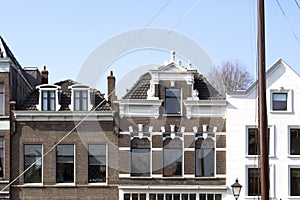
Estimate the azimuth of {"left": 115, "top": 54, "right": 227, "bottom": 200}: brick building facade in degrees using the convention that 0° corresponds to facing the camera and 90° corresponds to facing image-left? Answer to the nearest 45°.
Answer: approximately 0°

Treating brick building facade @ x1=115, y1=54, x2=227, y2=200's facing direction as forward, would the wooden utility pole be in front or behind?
in front
